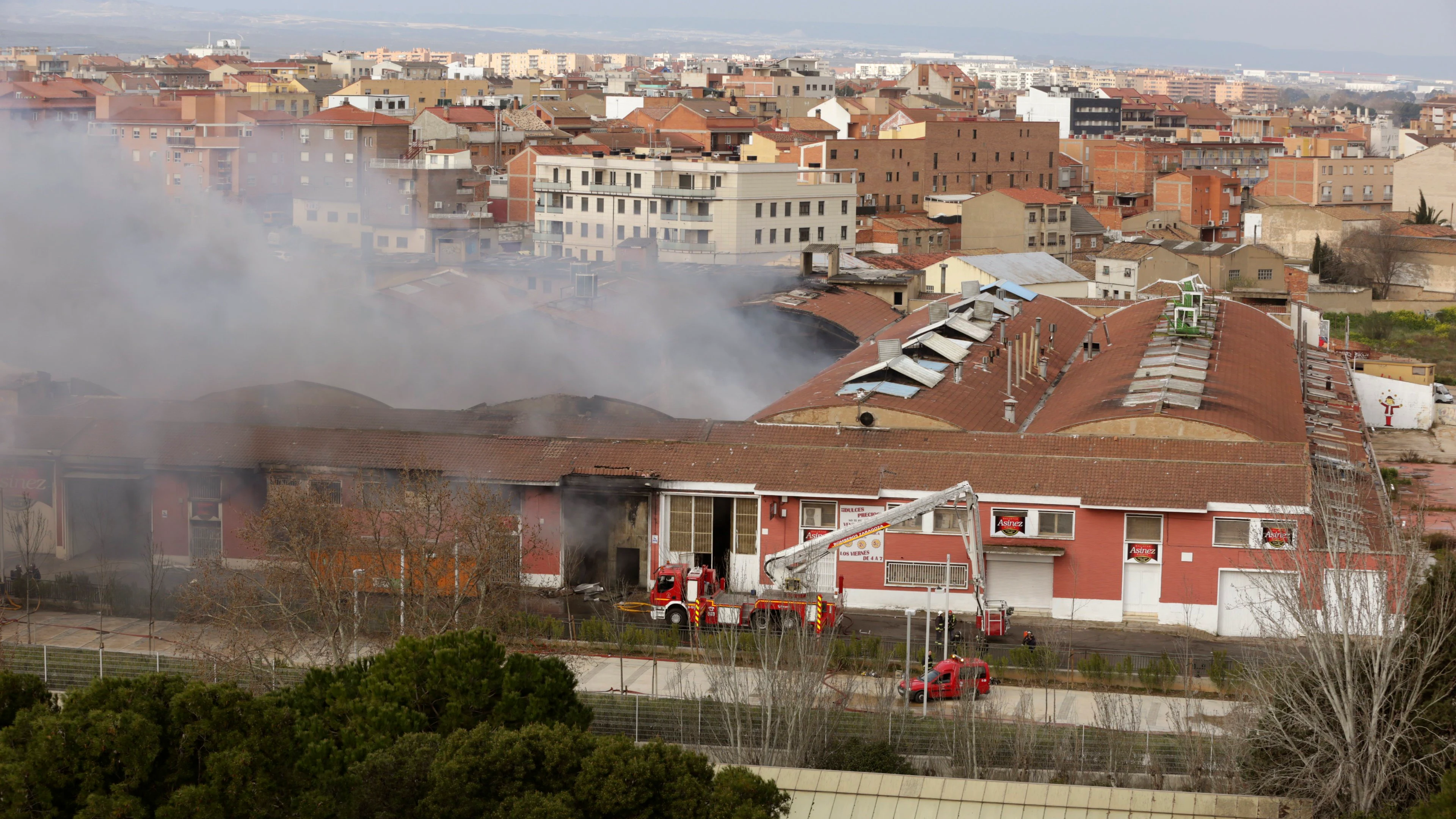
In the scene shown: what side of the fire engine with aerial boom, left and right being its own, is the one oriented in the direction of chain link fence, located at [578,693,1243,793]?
left

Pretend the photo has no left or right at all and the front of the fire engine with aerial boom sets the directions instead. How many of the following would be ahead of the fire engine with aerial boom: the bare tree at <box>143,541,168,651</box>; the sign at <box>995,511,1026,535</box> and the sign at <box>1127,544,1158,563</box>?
1

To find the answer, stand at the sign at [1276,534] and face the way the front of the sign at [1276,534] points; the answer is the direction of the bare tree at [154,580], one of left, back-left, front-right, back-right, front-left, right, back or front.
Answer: right

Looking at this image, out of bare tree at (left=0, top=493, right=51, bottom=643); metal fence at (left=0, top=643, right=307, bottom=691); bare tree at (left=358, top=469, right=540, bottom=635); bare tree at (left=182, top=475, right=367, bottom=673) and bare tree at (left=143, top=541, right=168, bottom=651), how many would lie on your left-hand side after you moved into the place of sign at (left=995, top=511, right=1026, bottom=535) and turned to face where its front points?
0

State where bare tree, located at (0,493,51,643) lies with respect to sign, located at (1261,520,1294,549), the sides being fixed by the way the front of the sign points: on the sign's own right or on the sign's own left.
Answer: on the sign's own right

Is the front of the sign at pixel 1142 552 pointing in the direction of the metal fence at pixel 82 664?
no

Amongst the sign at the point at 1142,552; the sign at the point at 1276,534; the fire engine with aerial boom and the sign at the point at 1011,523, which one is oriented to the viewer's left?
the fire engine with aerial boom

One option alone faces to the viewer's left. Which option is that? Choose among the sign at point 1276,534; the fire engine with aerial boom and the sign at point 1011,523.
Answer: the fire engine with aerial boom

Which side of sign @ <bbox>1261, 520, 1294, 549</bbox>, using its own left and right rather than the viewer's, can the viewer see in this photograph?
front

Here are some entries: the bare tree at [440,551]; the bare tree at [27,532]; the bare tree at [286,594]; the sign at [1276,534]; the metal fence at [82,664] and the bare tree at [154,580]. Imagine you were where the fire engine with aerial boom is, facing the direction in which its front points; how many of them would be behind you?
1

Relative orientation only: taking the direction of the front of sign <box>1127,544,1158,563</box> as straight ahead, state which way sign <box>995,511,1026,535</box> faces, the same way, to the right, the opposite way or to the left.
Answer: the same way

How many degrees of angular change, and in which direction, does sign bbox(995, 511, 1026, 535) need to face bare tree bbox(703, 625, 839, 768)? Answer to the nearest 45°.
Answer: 0° — it already faces it

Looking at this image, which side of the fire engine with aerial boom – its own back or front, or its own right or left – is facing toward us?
left

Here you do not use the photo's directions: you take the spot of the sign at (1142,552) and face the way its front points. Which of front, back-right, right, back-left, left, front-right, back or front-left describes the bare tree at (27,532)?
right

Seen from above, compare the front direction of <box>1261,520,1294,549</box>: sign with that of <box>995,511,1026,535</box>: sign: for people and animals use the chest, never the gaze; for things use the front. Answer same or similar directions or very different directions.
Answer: same or similar directions

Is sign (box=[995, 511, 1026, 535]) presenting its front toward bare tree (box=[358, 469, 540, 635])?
no

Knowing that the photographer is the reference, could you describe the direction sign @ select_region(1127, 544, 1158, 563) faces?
facing the viewer
